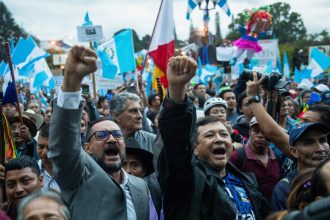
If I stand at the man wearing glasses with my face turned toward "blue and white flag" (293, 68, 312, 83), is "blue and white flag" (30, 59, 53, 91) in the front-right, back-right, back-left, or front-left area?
front-left

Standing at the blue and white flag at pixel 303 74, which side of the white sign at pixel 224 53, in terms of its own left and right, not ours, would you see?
left

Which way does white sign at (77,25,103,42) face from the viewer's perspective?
toward the camera

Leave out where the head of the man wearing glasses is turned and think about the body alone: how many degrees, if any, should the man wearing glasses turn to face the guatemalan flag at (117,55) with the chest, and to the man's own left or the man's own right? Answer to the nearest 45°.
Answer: approximately 135° to the man's own left

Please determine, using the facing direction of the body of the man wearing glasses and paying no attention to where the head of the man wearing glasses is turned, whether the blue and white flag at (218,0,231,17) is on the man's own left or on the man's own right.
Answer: on the man's own left

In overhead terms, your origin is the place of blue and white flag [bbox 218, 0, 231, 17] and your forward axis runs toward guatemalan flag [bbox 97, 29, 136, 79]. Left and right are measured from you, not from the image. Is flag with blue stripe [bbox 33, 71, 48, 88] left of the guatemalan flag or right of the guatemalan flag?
right

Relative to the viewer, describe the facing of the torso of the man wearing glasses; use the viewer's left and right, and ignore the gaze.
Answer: facing the viewer and to the right of the viewer

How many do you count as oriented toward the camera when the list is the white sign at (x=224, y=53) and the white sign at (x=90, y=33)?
2

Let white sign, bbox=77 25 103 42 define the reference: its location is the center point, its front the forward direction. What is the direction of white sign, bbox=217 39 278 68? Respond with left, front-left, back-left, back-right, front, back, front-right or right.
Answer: back-left

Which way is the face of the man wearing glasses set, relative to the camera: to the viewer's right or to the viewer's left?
to the viewer's right

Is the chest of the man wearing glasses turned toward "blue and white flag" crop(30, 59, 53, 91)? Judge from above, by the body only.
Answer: no

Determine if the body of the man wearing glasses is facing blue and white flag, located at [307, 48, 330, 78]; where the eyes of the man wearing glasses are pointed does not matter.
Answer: no

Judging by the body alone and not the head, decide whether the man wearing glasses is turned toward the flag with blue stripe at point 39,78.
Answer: no
